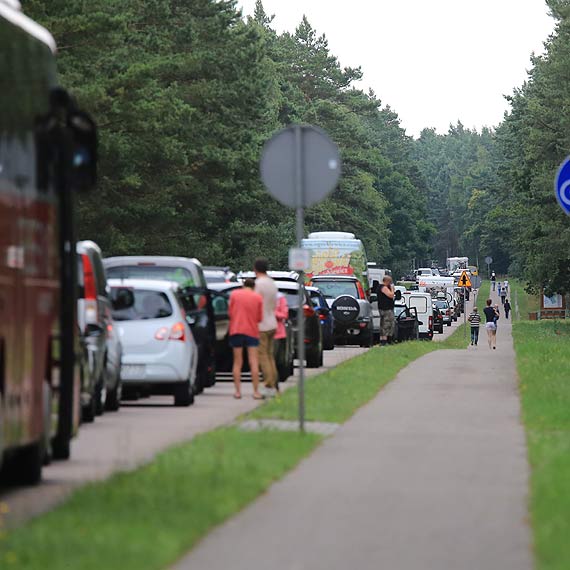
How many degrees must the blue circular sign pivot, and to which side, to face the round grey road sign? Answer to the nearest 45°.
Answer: approximately 45° to its right

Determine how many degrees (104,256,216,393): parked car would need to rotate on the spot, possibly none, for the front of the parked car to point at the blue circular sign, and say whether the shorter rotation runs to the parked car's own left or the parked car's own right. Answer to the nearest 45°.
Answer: approximately 135° to the parked car's own right

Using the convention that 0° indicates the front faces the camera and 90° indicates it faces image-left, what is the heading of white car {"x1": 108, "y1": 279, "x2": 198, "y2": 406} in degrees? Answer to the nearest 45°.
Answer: approximately 180°

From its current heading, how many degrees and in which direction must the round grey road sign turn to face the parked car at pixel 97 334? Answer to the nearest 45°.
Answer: approximately 45° to its left

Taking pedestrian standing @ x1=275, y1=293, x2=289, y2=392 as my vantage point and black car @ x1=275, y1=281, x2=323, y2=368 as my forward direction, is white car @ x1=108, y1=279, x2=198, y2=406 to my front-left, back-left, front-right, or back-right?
back-left

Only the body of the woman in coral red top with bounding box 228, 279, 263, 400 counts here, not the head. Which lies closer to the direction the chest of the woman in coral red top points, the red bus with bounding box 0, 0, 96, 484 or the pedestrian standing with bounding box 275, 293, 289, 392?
the pedestrian standing

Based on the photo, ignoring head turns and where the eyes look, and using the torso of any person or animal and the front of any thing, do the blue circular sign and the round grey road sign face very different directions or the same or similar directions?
very different directions

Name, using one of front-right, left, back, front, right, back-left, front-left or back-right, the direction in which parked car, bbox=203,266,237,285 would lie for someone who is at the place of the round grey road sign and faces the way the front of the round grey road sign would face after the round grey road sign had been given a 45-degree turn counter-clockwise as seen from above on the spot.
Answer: front-right

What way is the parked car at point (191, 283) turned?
away from the camera

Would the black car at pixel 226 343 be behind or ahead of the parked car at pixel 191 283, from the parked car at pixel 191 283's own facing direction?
ahead

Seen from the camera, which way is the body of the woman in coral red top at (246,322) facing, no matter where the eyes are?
away from the camera
